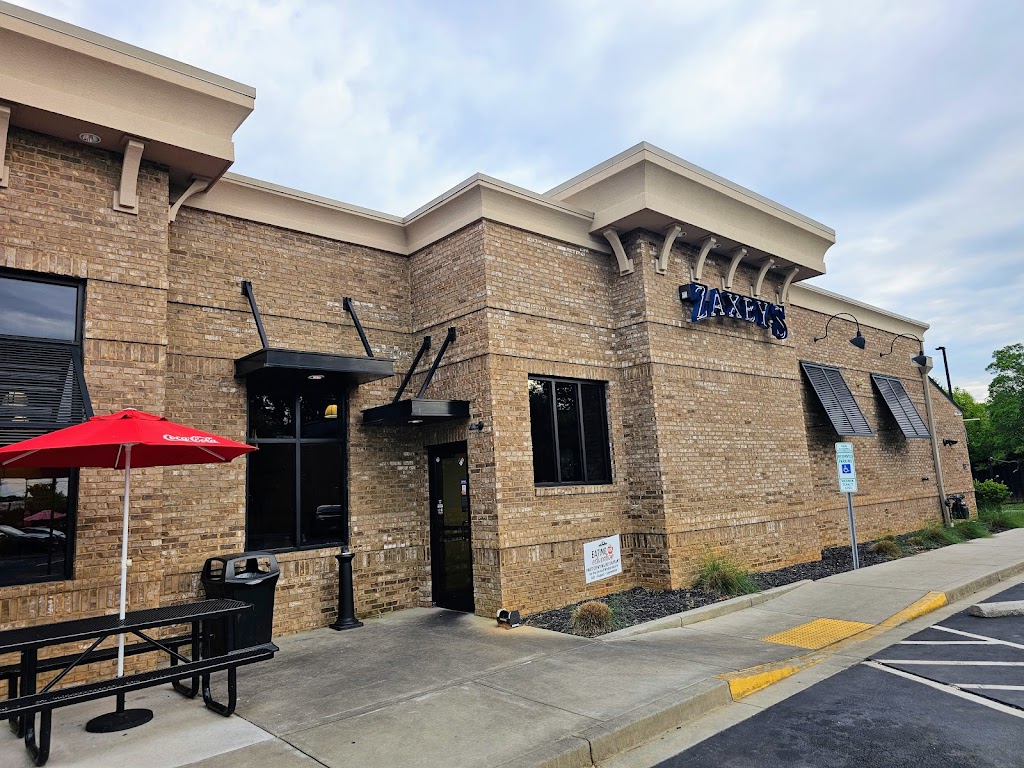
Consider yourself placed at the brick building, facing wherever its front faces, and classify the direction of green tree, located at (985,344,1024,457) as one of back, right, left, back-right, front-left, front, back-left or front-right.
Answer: left

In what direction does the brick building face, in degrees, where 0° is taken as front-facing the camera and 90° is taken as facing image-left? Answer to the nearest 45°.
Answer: approximately 315°

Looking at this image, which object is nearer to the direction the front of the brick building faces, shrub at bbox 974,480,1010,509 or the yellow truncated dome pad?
the yellow truncated dome pad

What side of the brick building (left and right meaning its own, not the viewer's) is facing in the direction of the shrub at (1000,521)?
left

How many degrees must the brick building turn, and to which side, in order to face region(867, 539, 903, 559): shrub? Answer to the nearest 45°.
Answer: approximately 90° to its left

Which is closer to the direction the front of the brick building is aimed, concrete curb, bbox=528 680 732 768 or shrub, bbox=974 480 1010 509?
the concrete curb

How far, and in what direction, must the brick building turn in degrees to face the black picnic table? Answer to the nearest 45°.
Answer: approximately 45° to its right

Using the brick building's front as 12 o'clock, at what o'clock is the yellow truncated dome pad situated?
The yellow truncated dome pad is roughly at 11 o'clock from the brick building.

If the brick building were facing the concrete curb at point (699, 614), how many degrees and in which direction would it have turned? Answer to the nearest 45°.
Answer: approximately 45° to its left

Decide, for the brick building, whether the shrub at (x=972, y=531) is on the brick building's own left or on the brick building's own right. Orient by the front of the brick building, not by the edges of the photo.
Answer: on the brick building's own left
